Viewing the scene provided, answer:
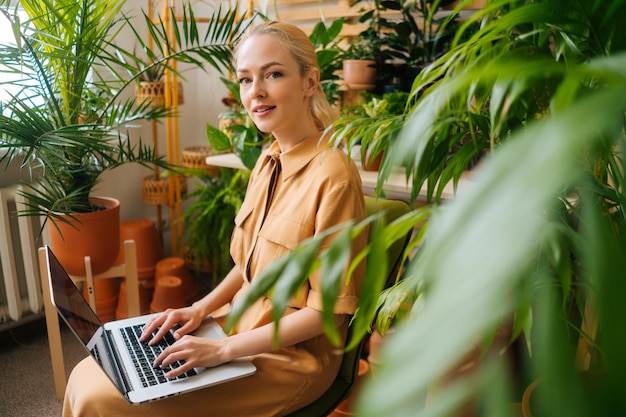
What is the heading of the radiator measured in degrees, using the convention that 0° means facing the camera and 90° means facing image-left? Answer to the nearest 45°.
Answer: approximately 315°

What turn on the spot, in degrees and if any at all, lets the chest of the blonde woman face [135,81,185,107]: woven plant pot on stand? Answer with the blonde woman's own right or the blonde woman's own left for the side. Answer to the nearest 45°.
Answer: approximately 135° to the blonde woman's own right

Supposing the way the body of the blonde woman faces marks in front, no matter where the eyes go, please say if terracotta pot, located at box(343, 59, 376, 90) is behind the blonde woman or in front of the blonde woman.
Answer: behind

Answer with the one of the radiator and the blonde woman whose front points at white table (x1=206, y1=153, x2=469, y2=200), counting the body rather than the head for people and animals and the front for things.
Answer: the radiator

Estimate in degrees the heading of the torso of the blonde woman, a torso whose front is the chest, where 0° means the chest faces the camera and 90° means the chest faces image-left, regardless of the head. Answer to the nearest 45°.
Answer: approximately 45°

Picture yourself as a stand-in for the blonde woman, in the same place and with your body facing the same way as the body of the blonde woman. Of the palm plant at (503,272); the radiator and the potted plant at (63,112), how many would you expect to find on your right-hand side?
2
